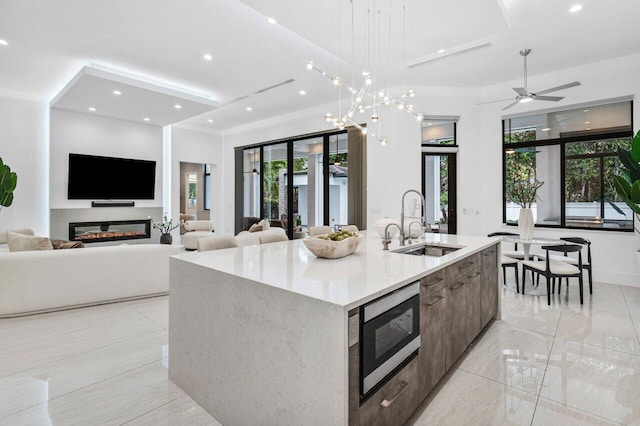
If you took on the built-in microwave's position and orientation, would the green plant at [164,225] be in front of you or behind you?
behind

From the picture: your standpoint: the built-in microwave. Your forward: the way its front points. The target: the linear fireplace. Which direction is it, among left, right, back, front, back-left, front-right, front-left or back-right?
back

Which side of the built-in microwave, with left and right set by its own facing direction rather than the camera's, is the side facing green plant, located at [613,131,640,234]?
left

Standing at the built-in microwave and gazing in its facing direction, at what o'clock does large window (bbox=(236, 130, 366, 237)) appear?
The large window is roughly at 7 o'clock from the built-in microwave.

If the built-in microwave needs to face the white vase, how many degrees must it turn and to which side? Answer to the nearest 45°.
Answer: approximately 90° to its left

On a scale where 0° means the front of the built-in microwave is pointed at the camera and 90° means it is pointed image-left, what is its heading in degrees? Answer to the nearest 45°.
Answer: approximately 315°

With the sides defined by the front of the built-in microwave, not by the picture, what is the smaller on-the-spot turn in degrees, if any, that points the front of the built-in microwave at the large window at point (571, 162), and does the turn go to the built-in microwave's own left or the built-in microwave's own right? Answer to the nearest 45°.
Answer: approximately 90° to the built-in microwave's own left

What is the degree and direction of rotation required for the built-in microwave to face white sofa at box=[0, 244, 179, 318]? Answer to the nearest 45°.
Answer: approximately 180°

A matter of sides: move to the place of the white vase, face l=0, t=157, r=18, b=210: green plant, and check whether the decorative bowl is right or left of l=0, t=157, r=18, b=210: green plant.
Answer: left

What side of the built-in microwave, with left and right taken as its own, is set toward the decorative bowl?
back
